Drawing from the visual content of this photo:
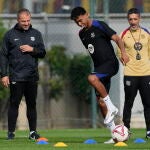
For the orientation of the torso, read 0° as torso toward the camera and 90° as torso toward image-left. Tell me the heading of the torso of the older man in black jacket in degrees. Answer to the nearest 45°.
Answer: approximately 0°

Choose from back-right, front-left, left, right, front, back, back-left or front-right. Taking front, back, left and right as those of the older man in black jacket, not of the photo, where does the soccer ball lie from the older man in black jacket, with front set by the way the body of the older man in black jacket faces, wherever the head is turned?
front-left
